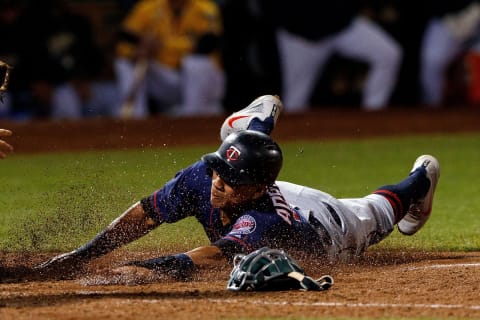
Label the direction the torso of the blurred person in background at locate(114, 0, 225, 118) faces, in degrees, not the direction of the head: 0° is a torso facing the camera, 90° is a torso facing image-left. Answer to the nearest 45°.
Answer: approximately 0°

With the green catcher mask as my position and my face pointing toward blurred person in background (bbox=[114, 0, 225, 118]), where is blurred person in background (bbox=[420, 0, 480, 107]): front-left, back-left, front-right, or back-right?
front-right

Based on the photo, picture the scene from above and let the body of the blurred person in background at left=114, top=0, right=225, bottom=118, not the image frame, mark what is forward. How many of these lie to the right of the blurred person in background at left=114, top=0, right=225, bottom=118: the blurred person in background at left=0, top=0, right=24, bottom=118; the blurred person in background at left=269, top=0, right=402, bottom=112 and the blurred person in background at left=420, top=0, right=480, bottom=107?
1

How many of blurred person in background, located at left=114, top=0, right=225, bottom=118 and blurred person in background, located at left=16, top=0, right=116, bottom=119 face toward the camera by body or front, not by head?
2

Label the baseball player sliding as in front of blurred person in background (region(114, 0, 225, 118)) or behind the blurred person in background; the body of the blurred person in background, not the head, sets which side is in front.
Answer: in front

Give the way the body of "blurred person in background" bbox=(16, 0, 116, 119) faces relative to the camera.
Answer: toward the camera

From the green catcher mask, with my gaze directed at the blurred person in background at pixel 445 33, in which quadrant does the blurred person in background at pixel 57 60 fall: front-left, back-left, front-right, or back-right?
front-left

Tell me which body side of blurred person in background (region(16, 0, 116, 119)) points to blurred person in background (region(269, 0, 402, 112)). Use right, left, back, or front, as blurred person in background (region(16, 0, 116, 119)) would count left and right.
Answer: left

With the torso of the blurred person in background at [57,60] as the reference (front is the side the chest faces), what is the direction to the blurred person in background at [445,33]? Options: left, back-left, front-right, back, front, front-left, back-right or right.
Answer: left

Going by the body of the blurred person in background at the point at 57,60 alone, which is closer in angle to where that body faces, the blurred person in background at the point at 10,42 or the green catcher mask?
the green catcher mask

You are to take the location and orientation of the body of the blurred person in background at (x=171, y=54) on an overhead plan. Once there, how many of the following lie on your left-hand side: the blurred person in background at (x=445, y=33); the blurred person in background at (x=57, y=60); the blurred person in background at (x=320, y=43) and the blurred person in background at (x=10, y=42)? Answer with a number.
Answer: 2

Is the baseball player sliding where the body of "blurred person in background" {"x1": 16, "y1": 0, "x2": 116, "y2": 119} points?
yes

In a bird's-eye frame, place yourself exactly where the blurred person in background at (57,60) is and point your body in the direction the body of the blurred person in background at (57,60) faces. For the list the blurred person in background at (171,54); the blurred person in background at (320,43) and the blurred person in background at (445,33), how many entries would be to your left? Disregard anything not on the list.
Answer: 3
